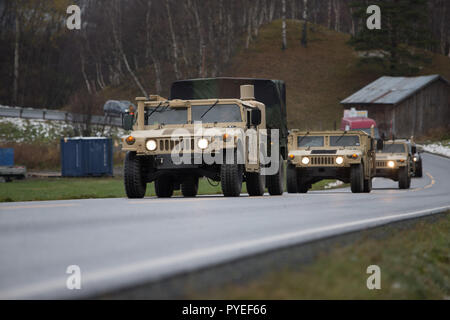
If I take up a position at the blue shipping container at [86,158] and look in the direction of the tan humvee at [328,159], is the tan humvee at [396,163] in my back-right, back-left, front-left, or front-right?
front-left

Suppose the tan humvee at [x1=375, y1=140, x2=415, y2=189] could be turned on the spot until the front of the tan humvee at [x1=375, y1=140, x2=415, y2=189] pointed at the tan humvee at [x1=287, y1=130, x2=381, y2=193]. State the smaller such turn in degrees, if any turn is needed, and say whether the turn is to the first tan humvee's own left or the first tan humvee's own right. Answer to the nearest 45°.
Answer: approximately 45° to the first tan humvee's own left

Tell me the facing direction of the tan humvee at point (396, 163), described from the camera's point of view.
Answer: facing the viewer and to the left of the viewer

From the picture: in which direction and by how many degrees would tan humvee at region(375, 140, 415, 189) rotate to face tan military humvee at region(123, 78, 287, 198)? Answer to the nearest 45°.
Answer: approximately 45° to its left

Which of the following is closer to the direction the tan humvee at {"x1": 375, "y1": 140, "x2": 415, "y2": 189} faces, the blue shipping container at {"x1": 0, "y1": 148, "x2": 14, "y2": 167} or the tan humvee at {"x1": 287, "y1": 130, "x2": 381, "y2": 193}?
the tan humvee

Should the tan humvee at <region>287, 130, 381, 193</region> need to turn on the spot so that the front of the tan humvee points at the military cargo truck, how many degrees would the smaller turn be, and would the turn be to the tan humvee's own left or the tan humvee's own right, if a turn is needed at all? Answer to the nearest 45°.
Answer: approximately 45° to the tan humvee's own right

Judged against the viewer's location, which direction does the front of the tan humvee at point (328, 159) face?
facing the viewer

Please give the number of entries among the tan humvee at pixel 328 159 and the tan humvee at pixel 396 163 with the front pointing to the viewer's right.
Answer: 0

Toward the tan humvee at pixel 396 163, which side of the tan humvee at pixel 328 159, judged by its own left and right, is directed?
back

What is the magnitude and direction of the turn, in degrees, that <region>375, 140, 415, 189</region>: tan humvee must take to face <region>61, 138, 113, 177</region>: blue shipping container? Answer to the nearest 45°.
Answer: approximately 90° to its right

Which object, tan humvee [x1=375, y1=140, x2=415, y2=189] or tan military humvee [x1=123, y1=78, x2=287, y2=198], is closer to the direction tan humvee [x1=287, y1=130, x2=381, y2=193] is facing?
the tan military humvee

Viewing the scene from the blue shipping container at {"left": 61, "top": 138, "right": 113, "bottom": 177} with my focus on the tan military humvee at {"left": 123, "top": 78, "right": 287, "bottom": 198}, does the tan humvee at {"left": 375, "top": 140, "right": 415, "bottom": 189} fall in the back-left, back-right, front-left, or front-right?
front-left
